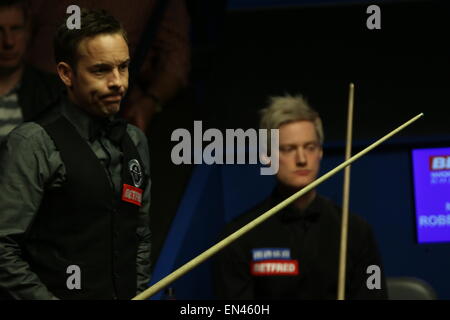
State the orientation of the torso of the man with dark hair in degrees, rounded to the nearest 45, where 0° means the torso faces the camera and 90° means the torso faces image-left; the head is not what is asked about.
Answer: approximately 315°

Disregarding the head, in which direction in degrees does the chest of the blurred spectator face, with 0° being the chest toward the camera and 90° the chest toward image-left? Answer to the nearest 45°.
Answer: approximately 0°

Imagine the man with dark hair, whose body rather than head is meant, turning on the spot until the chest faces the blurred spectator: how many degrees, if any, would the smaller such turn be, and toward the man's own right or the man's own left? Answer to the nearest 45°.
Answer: approximately 135° to the man's own left
